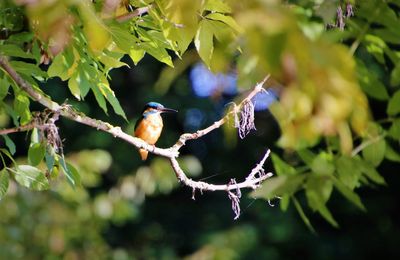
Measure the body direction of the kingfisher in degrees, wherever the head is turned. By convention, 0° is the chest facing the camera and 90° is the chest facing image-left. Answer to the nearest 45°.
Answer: approximately 315°

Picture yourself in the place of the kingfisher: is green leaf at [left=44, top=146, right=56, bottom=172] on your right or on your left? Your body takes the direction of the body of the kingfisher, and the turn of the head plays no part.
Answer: on your right

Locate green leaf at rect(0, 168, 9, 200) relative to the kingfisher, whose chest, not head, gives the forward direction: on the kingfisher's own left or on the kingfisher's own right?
on the kingfisher's own right

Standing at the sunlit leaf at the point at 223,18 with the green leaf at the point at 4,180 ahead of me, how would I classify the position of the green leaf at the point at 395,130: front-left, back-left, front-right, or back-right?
back-left

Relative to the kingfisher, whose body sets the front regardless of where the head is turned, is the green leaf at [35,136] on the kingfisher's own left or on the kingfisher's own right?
on the kingfisher's own right

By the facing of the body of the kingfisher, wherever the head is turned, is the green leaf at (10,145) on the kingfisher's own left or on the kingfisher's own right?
on the kingfisher's own right
